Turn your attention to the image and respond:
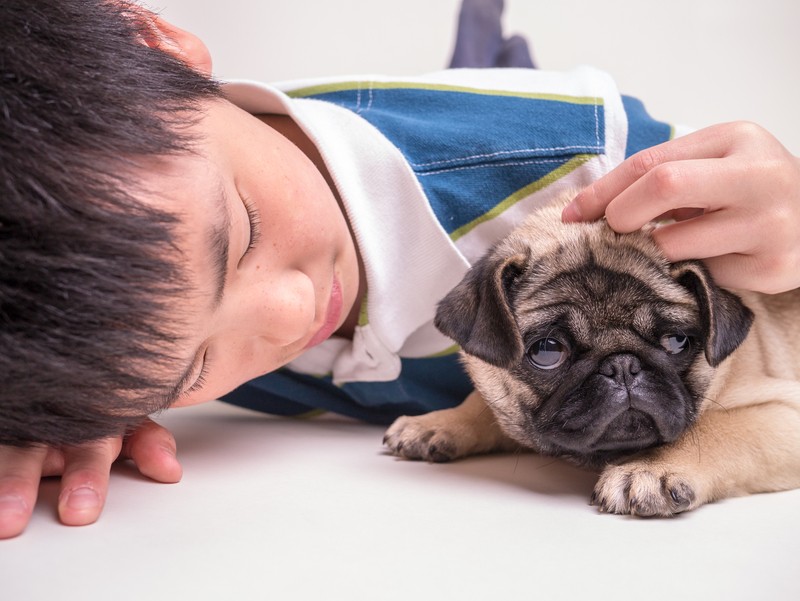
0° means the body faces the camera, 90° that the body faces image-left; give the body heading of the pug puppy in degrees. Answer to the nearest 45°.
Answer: approximately 45°
